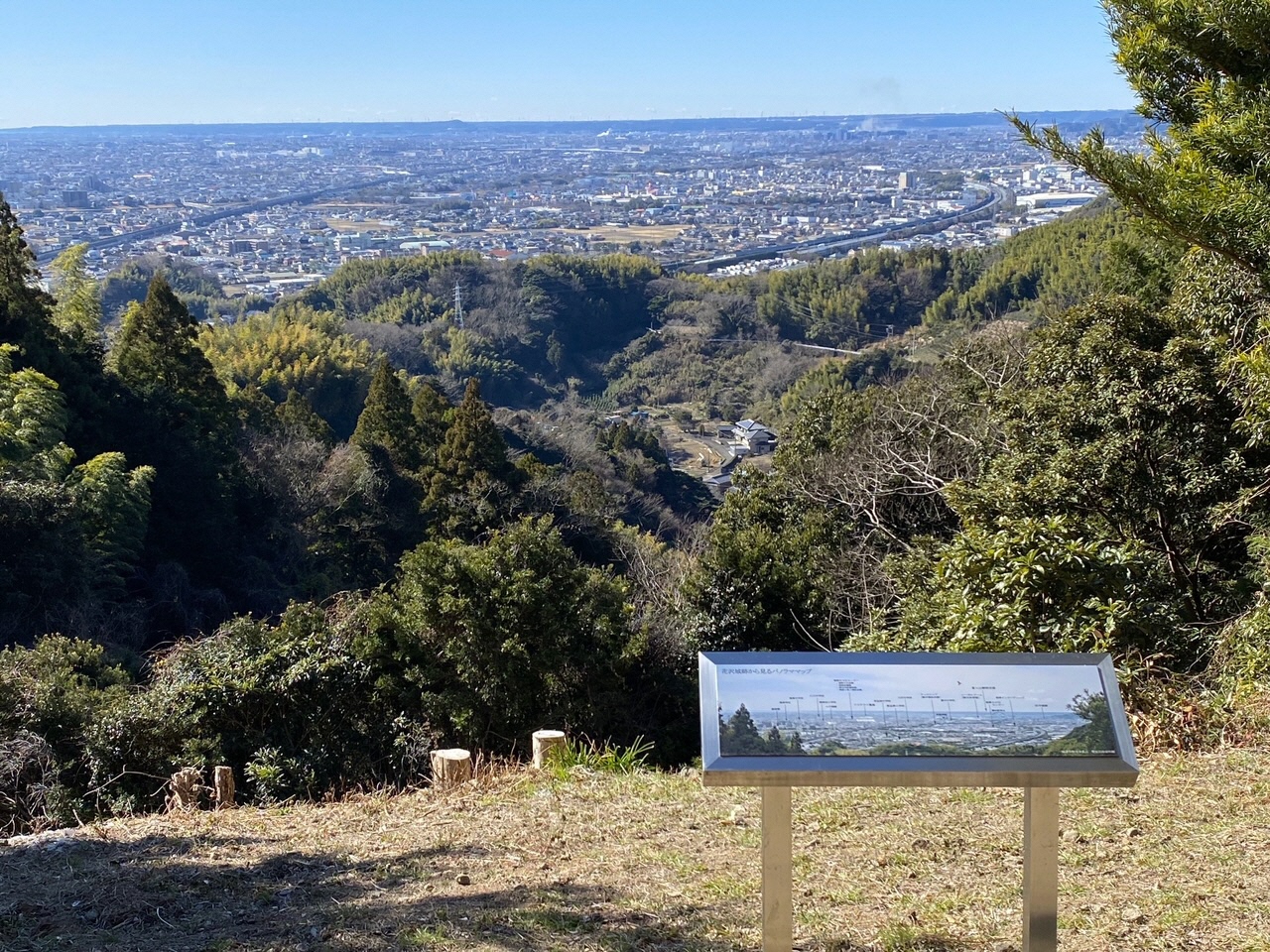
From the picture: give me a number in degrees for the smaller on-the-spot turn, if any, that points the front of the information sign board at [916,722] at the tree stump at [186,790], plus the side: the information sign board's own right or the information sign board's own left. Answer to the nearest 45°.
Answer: approximately 135° to the information sign board's own right

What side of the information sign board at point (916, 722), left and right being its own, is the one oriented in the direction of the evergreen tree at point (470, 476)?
back

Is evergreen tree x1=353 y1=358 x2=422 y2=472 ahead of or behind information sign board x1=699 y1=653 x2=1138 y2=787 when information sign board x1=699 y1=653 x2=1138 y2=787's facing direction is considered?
behind

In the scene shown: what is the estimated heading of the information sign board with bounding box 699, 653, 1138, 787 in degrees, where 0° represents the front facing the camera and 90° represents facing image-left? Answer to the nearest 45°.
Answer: approximately 0°

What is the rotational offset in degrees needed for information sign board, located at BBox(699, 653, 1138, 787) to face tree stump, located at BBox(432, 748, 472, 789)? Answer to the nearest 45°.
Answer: approximately 135° to its right

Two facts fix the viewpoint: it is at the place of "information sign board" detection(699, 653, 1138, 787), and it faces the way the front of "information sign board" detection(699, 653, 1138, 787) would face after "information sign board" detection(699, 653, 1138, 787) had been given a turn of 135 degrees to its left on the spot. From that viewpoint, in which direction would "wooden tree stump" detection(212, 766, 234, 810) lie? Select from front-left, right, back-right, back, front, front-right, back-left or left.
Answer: left

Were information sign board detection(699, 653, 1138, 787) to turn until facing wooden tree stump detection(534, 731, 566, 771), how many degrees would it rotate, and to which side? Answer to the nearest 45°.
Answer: approximately 135° to its right

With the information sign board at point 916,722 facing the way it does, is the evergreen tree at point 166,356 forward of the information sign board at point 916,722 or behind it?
behind

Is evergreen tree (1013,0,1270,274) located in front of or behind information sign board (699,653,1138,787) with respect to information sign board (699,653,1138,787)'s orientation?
behind

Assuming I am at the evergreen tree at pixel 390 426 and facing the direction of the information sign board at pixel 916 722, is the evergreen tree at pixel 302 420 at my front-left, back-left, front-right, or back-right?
back-right
